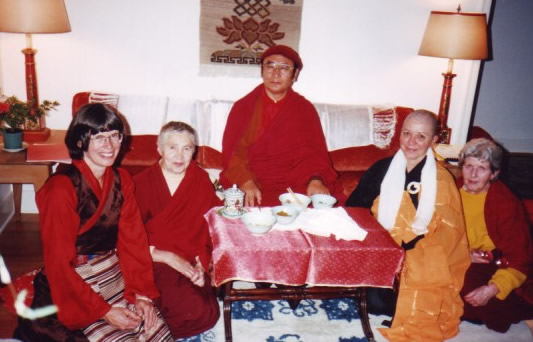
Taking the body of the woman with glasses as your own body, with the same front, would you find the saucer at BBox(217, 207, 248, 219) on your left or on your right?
on your left

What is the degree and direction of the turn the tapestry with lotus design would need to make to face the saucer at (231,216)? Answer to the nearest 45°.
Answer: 0° — it already faces it

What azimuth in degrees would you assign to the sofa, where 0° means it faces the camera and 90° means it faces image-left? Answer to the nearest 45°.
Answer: approximately 0°

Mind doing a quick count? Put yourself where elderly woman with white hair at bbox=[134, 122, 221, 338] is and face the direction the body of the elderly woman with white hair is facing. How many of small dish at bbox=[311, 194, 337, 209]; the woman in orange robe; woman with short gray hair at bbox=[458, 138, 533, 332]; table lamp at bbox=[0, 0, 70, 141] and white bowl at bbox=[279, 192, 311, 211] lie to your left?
4

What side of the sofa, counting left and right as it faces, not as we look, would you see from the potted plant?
right

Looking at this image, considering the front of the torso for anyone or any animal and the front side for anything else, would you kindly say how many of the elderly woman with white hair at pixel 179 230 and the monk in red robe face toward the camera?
2

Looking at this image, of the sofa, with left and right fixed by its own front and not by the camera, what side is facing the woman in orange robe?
front

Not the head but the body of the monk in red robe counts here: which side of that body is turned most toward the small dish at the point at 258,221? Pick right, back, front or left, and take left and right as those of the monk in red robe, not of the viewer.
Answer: front
